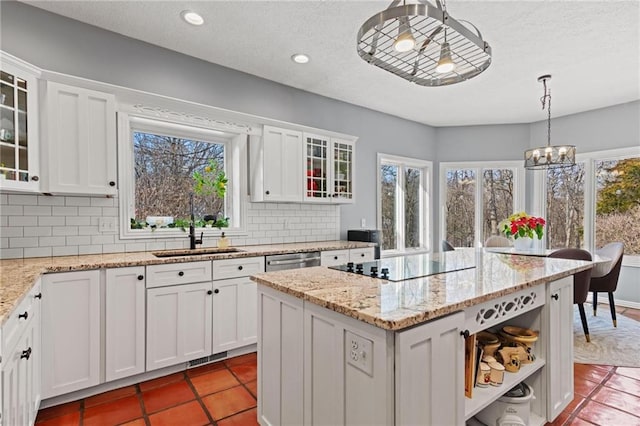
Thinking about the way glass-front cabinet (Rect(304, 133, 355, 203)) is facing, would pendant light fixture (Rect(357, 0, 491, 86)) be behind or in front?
in front

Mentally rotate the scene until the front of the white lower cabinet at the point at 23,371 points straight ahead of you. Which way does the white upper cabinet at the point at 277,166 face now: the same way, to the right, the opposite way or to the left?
to the right

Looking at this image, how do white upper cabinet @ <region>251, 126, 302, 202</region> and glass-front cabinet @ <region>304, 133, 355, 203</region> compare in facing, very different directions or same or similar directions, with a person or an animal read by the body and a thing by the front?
same or similar directions

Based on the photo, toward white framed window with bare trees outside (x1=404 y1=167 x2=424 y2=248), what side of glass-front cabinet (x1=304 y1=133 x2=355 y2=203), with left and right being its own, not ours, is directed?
left

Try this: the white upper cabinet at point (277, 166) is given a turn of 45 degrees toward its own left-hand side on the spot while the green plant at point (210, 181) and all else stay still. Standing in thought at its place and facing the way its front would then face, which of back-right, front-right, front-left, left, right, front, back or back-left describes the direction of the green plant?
back

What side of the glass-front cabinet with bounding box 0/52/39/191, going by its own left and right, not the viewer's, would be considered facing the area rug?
front

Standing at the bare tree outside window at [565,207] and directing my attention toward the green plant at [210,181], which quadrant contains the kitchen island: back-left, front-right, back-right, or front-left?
front-left

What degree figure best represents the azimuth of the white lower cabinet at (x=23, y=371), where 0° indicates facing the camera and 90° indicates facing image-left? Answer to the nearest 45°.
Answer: approximately 270°

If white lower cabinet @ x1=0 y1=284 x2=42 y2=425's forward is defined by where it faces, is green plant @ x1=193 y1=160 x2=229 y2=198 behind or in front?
in front

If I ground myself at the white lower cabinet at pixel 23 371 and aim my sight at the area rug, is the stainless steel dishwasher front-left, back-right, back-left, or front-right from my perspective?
front-left

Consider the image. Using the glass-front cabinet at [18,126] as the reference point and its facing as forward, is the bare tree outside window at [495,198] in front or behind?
in front

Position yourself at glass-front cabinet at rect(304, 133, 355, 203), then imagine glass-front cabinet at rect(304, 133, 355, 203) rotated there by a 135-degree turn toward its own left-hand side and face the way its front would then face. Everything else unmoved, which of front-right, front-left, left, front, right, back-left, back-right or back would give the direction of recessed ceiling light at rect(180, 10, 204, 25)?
back-left

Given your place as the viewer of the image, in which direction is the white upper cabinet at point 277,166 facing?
facing the viewer and to the right of the viewer

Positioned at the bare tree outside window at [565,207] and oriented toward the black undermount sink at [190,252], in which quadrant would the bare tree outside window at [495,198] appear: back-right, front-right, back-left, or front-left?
front-right

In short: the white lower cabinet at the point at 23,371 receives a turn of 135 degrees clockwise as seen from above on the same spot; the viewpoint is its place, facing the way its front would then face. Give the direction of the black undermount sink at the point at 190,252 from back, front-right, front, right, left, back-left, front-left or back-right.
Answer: back

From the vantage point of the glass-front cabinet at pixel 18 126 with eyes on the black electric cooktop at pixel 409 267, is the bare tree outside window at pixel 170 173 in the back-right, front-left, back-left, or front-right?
front-left

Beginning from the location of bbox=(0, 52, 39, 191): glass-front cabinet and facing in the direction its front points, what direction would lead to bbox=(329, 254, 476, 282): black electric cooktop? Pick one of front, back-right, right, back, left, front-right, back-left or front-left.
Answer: front
